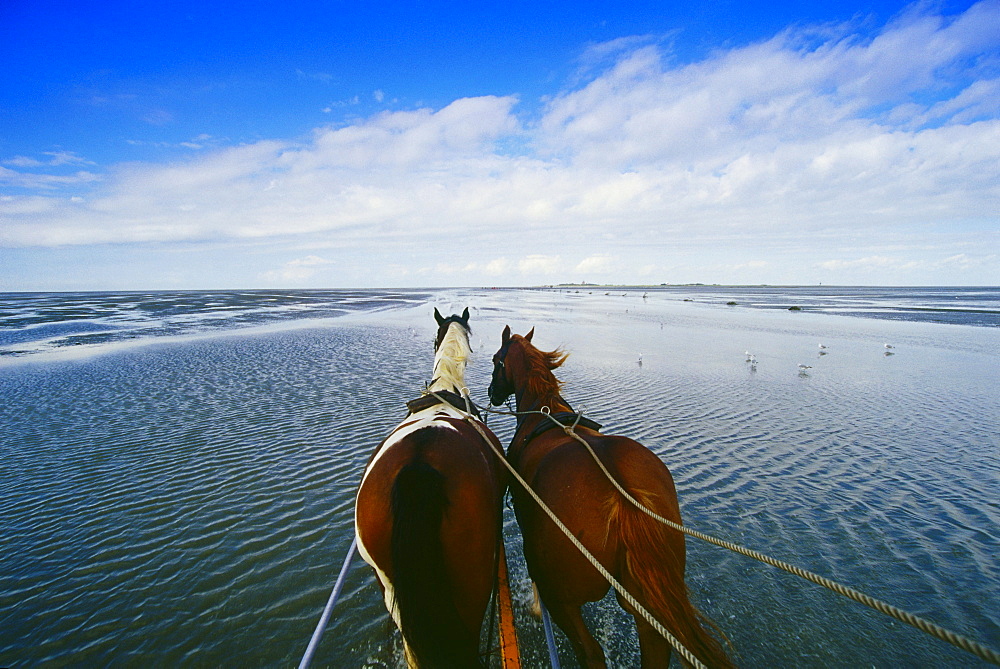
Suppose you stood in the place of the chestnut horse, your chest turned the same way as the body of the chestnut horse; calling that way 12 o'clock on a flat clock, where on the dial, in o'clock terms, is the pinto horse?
The pinto horse is roughly at 10 o'clock from the chestnut horse.

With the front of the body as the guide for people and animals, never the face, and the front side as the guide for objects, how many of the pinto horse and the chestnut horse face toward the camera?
0

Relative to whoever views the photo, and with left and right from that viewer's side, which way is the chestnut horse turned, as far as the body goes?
facing away from the viewer and to the left of the viewer

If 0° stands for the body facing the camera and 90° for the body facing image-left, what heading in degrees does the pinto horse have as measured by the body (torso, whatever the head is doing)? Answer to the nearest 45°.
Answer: approximately 180°

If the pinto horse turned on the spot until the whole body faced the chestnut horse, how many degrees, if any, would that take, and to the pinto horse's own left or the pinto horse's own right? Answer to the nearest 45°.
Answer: approximately 90° to the pinto horse's own right
